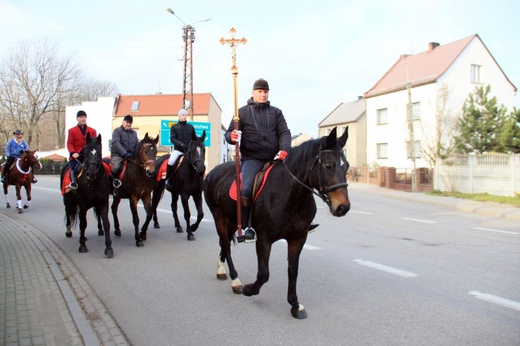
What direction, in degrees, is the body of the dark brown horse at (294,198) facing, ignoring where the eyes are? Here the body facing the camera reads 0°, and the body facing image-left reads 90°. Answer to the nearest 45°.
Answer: approximately 315°

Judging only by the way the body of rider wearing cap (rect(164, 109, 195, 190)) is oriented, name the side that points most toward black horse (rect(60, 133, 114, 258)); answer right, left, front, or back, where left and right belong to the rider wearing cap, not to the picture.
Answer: right

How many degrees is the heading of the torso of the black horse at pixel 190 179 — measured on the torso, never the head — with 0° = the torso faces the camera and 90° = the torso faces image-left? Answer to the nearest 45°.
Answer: approximately 315°

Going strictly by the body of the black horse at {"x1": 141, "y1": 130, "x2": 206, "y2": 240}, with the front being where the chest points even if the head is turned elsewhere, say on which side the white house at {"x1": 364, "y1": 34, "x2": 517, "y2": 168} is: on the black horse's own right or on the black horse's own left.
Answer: on the black horse's own left

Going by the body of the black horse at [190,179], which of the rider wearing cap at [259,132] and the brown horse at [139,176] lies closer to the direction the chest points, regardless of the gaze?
the rider wearing cap

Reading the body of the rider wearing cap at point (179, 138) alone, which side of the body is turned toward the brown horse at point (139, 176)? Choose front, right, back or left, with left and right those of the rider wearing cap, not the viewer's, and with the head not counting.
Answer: right

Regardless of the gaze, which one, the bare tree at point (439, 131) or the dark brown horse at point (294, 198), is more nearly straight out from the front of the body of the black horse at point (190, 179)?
the dark brown horse

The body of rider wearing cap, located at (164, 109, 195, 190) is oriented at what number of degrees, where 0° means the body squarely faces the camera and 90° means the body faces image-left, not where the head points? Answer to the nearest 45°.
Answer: approximately 315°

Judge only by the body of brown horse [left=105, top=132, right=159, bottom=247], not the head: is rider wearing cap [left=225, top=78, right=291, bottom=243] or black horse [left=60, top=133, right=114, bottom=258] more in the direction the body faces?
the rider wearing cap

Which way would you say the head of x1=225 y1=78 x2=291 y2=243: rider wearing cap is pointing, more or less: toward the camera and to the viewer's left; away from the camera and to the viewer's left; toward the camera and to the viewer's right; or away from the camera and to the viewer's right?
toward the camera and to the viewer's right
